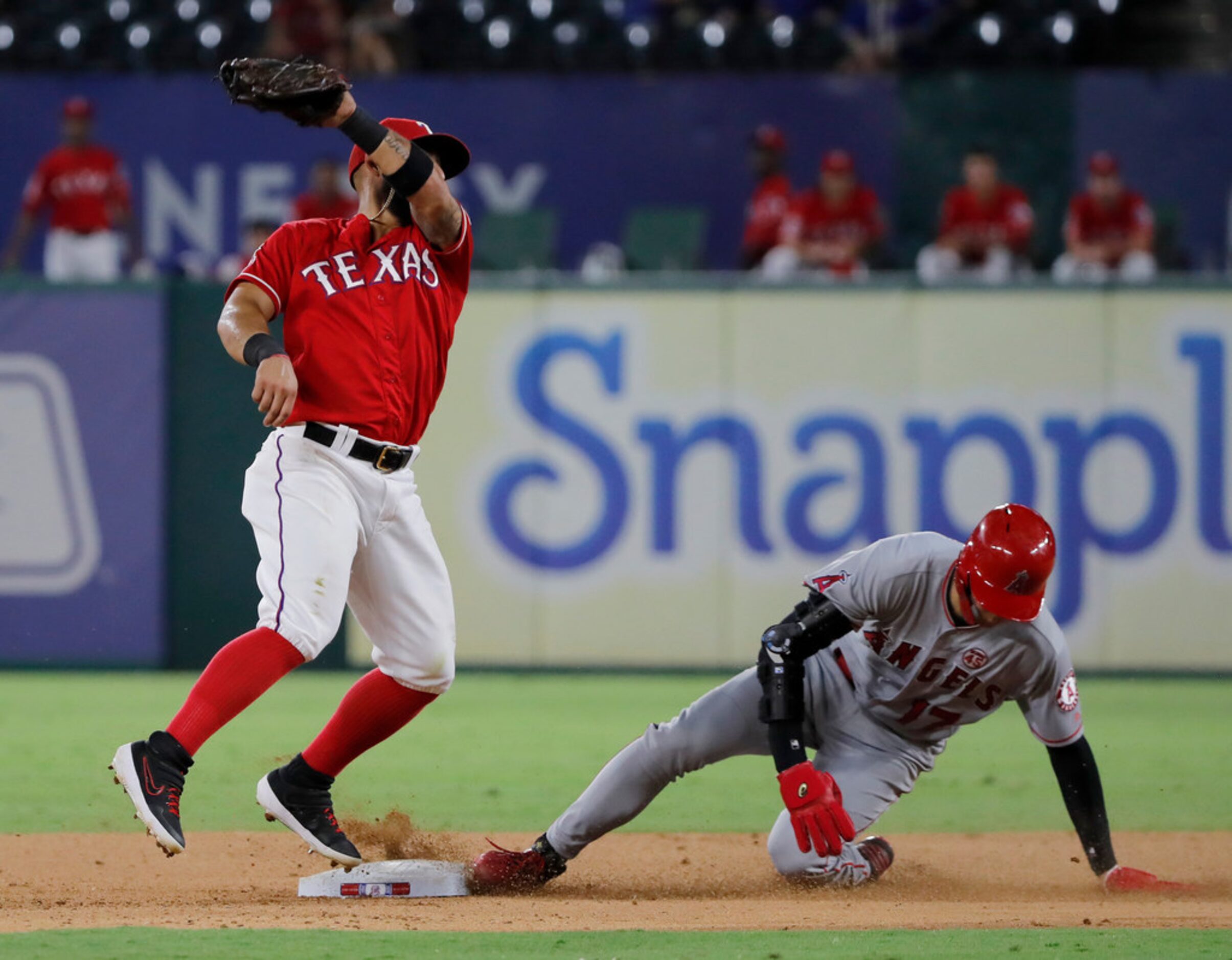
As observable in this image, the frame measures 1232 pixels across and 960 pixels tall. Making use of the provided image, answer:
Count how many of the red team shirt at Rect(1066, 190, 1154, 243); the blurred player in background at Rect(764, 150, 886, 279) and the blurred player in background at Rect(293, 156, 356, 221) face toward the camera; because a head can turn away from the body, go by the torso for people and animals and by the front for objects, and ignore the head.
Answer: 3

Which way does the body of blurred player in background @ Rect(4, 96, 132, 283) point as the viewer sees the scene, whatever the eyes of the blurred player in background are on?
toward the camera

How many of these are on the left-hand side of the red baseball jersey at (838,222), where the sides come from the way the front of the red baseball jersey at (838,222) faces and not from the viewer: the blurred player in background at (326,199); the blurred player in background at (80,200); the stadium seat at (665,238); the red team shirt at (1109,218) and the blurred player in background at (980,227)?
2

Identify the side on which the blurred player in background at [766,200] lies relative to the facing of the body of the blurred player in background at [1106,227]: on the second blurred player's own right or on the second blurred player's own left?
on the second blurred player's own right

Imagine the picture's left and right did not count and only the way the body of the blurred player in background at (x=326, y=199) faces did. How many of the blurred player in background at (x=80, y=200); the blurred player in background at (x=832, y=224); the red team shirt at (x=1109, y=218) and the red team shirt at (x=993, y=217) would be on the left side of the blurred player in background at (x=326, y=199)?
3

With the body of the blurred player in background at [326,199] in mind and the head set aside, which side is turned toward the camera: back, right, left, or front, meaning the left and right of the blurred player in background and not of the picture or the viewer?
front

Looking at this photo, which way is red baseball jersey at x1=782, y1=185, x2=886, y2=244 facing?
toward the camera

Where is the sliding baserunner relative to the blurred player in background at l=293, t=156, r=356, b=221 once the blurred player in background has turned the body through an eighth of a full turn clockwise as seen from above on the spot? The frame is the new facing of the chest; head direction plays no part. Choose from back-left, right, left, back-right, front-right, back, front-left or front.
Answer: front-left

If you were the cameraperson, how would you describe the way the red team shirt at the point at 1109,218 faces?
facing the viewer

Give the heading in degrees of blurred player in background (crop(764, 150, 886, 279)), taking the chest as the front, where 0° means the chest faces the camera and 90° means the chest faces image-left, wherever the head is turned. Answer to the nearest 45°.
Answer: approximately 0°
